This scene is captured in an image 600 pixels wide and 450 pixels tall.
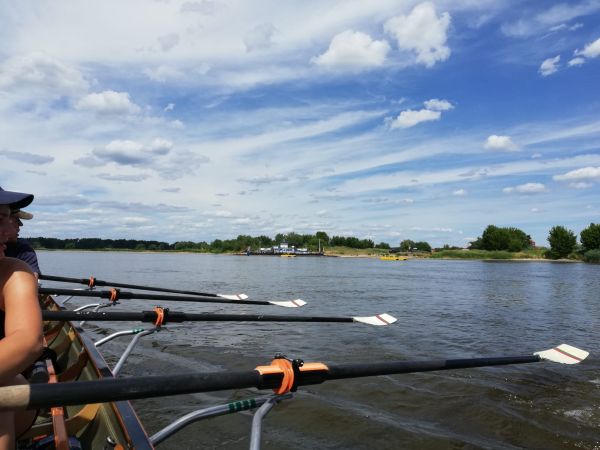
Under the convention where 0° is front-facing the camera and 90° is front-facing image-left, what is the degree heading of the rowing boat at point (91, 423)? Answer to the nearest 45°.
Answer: approximately 180°
